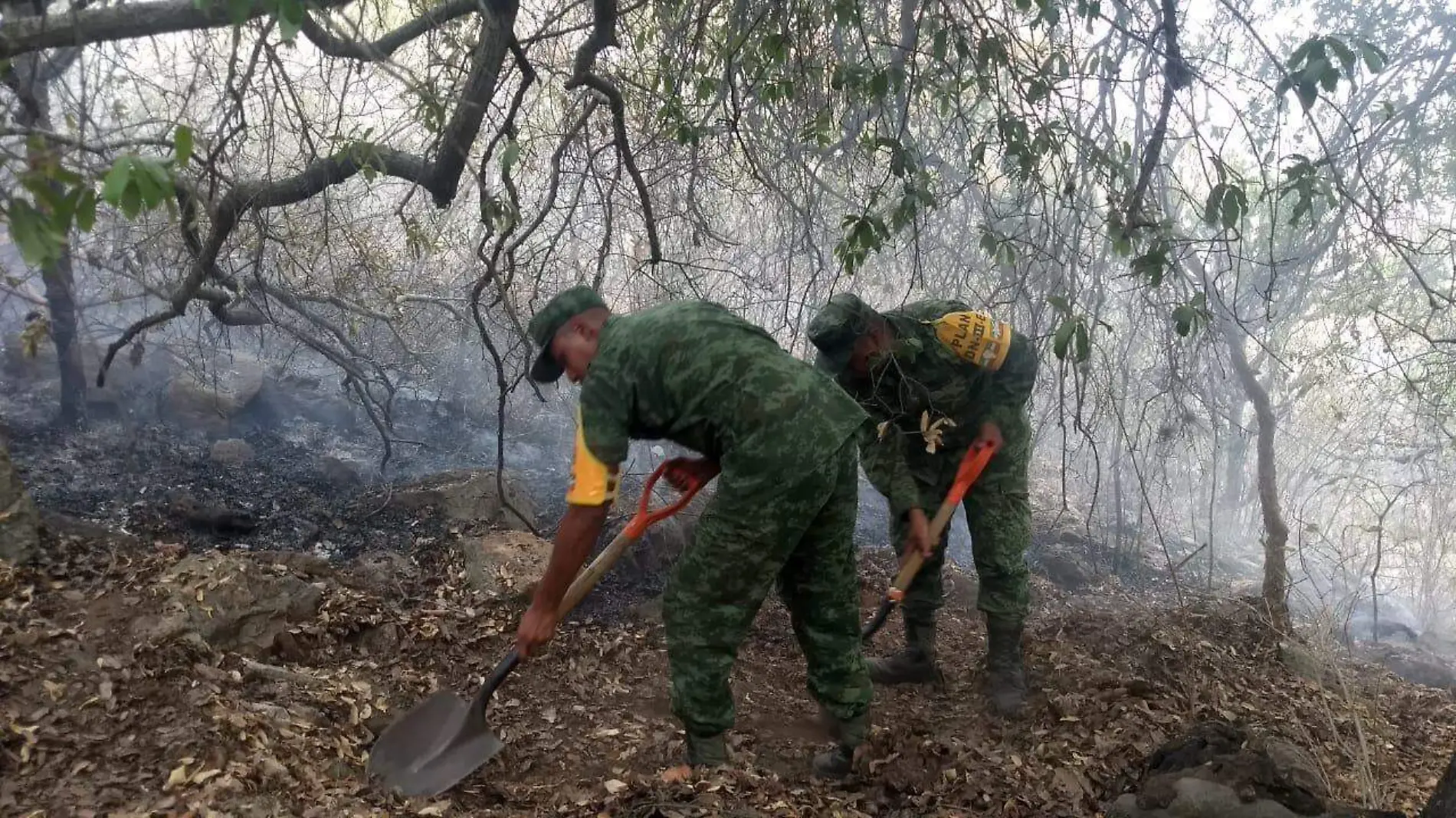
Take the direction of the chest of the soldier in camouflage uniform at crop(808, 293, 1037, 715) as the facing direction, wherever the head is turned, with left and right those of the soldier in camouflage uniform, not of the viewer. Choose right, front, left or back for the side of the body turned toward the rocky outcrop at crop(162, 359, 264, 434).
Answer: right

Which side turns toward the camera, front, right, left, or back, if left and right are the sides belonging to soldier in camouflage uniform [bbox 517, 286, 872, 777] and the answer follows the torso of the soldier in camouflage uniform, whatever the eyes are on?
left

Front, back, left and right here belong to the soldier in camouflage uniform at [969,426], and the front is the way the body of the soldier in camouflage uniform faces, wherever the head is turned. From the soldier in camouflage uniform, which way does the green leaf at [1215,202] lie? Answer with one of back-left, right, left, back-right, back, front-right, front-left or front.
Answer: left

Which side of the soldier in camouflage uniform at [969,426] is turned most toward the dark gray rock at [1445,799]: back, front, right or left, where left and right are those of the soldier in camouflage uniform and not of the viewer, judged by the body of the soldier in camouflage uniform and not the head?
left

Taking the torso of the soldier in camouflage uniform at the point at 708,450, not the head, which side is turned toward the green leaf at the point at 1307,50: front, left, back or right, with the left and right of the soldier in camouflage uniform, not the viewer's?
back

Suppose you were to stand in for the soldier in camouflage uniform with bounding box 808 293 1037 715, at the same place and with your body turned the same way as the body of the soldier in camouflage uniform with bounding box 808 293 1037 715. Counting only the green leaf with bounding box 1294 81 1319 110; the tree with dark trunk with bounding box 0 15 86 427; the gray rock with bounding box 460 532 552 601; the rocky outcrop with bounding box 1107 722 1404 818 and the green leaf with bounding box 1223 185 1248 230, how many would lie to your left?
3

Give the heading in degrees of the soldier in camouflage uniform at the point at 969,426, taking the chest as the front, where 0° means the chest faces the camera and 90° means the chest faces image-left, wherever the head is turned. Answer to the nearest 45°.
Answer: approximately 45°

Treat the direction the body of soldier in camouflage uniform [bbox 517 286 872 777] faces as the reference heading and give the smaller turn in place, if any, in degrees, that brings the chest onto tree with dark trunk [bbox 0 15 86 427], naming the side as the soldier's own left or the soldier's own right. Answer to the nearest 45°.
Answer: approximately 45° to the soldier's own right
